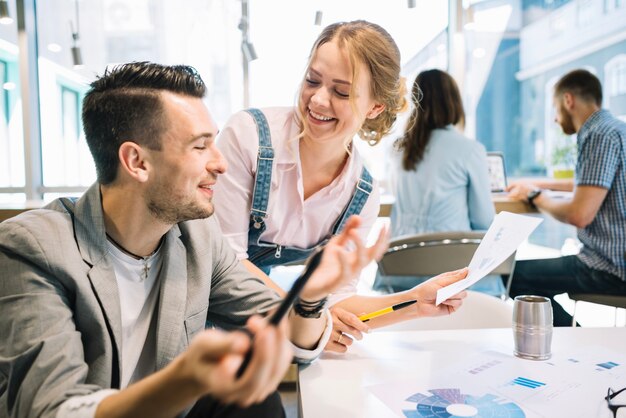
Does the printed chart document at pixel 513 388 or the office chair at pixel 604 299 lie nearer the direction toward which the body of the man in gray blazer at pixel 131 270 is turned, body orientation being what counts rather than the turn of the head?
the printed chart document

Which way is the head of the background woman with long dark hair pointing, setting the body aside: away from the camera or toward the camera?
away from the camera

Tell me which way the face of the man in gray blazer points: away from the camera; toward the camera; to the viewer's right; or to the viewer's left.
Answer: to the viewer's right

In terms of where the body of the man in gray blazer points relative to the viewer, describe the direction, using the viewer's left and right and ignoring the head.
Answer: facing the viewer and to the right of the viewer

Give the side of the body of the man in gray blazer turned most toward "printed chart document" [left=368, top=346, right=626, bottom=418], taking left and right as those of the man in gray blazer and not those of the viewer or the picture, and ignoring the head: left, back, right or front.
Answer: front

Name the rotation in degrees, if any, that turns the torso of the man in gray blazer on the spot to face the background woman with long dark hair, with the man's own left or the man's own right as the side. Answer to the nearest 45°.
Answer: approximately 90° to the man's own left

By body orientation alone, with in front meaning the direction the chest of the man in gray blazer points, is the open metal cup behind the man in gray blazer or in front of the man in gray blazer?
in front

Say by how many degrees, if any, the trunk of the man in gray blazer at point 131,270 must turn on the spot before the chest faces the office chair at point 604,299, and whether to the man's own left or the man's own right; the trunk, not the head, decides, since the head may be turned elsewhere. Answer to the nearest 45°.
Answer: approximately 90° to the man's own left
